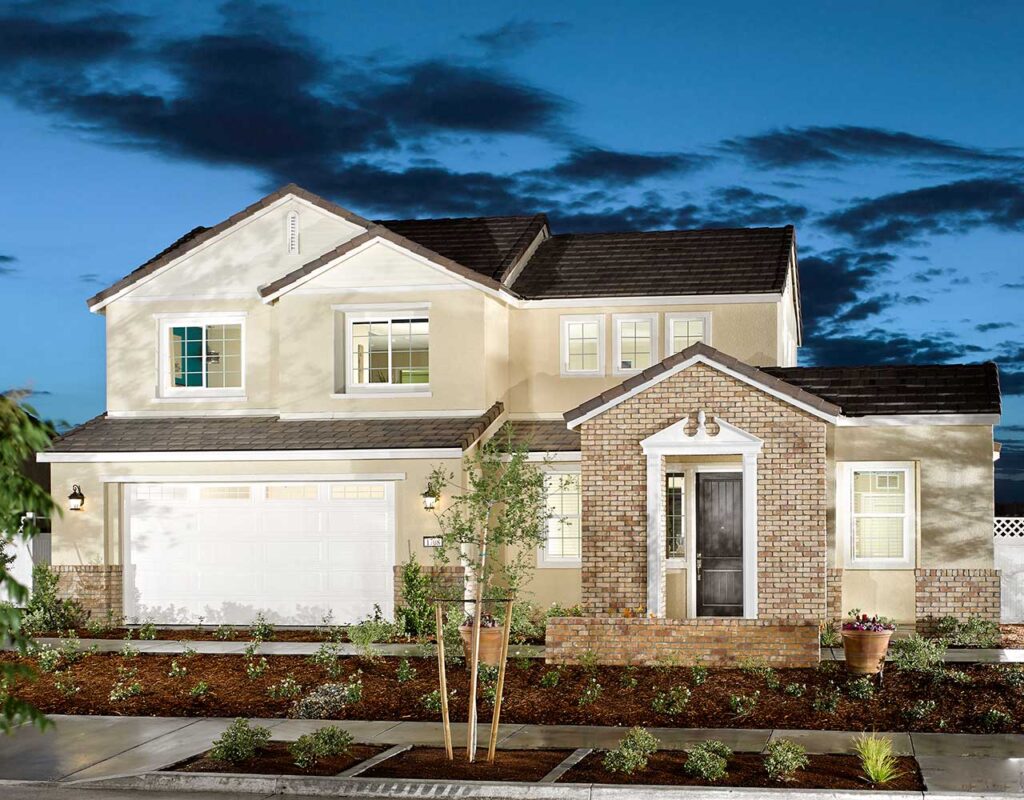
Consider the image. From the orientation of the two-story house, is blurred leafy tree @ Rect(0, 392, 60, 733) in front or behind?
in front

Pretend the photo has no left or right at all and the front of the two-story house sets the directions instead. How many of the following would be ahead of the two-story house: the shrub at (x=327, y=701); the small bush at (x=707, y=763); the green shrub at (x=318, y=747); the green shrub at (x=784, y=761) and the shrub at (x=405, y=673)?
5

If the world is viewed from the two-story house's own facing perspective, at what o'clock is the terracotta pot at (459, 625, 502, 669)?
The terracotta pot is roughly at 12 o'clock from the two-story house.

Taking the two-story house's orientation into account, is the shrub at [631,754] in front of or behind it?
in front

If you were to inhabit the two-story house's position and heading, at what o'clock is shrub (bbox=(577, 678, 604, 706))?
The shrub is roughly at 12 o'clock from the two-story house.

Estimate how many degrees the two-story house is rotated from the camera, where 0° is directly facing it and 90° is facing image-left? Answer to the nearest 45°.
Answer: approximately 0°

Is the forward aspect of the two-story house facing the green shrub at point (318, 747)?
yes
